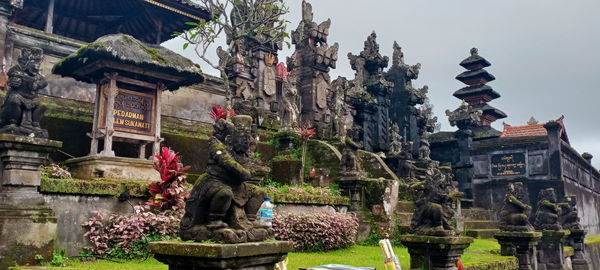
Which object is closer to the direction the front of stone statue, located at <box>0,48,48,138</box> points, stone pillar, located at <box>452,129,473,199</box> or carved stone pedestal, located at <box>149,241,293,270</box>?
the carved stone pedestal

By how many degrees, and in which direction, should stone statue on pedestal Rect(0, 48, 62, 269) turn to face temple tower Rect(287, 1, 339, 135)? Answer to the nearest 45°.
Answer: approximately 90° to its left

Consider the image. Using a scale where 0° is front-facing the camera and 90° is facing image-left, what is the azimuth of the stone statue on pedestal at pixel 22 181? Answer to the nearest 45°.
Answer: approximately 315°

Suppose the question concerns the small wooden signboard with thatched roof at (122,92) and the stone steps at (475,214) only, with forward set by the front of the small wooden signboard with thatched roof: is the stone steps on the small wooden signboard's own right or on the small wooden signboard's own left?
on the small wooden signboard's own left

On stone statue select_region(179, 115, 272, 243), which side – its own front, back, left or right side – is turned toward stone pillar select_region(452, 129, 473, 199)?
left

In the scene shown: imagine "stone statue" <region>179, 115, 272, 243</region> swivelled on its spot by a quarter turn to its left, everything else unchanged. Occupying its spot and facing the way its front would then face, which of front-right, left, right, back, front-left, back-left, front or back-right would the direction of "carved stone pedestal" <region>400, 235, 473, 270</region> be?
front

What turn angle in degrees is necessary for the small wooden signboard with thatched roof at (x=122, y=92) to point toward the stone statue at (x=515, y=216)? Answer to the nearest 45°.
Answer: approximately 45° to its left
